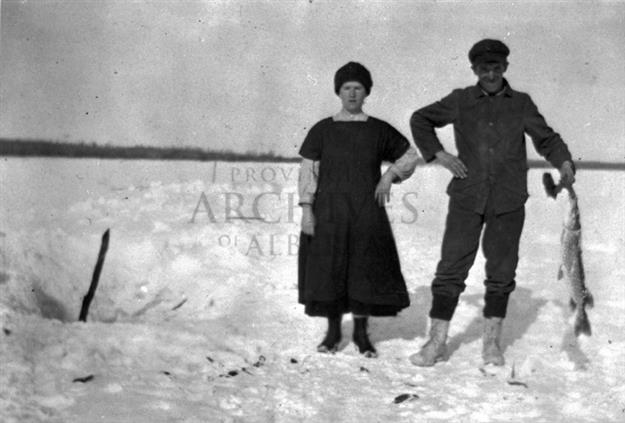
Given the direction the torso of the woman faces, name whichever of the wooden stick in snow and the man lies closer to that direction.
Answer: the man

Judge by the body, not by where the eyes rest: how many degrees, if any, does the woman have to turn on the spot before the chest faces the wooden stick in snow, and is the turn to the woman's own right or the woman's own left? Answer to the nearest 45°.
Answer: approximately 135° to the woman's own right

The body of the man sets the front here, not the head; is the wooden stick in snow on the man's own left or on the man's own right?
on the man's own right

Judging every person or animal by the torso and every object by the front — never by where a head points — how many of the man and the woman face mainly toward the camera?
2

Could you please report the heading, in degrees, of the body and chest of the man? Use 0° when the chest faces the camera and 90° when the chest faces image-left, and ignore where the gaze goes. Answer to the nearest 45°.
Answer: approximately 0°

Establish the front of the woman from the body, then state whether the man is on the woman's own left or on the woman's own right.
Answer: on the woman's own left

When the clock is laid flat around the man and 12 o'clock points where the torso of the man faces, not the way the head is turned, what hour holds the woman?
The woman is roughly at 3 o'clock from the man.
